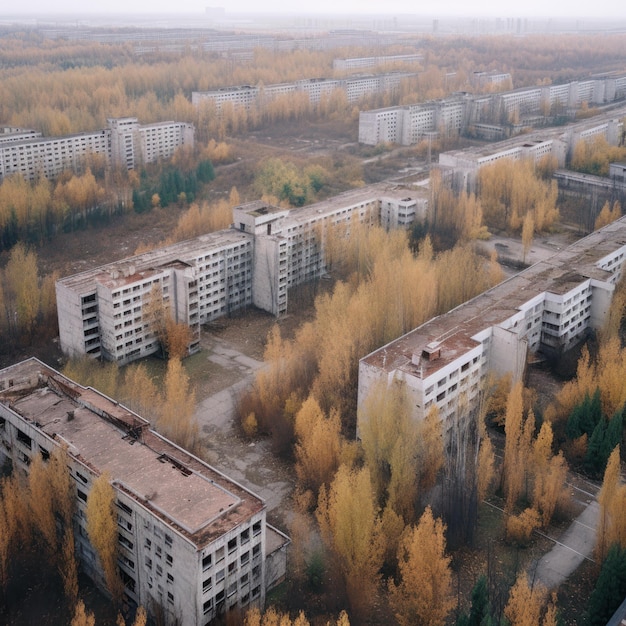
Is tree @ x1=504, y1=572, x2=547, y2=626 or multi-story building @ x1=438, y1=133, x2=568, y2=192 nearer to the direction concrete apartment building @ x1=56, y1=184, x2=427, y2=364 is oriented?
the tree

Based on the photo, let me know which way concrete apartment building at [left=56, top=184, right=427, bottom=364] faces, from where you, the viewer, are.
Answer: facing the viewer and to the right of the viewer

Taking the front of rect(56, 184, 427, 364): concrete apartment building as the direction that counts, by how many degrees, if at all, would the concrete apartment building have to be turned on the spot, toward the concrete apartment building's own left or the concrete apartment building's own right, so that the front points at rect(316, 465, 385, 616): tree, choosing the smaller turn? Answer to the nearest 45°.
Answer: approximately 45° to the concrete apartment building's own right

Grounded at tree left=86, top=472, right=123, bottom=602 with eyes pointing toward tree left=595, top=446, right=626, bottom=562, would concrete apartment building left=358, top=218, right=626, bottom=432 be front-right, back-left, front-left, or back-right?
front-left

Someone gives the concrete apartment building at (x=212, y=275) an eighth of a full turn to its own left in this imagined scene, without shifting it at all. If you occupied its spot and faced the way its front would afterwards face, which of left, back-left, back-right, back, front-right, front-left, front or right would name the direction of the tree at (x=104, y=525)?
right

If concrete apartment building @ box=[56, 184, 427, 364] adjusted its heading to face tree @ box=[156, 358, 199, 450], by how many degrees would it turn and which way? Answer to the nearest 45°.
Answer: approximately 45° to its right

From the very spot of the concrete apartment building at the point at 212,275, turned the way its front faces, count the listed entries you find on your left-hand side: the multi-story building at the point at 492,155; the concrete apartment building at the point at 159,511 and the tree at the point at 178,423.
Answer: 1

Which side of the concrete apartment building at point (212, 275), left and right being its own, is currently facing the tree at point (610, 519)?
front

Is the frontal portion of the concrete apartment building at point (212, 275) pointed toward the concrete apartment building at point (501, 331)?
yes

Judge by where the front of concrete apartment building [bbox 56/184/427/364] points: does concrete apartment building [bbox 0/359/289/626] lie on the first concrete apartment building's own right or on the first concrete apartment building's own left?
on the first concrete apartment building's own right

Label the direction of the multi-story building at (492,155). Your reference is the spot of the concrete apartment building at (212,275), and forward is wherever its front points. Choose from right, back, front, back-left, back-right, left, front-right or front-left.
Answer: left

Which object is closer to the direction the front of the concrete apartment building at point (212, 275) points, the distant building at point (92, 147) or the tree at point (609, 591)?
the tree

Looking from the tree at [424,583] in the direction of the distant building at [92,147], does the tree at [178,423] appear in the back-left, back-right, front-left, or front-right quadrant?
front-left

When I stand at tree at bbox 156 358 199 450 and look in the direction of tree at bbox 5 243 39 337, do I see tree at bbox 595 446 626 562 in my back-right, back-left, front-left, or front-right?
back-right
